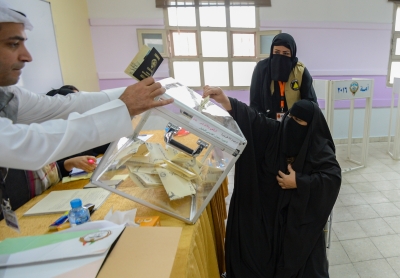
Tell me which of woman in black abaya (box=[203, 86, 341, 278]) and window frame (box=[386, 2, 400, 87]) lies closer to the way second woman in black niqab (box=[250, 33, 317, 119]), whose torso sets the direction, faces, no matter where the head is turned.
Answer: the woman in black abaya

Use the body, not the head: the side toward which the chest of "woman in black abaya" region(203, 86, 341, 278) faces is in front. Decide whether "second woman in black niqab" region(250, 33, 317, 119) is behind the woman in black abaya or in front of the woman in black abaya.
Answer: behind

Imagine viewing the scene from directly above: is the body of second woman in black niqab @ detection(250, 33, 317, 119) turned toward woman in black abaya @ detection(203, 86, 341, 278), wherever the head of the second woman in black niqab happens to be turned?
yes

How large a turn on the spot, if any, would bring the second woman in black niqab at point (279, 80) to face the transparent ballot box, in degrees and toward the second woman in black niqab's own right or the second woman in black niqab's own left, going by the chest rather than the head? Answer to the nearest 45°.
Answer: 0° — they already face it

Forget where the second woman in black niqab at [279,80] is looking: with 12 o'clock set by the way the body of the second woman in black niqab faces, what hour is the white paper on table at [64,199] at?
The white paper on table is roughly at 1 o'clock from the second woman in black niqab.
